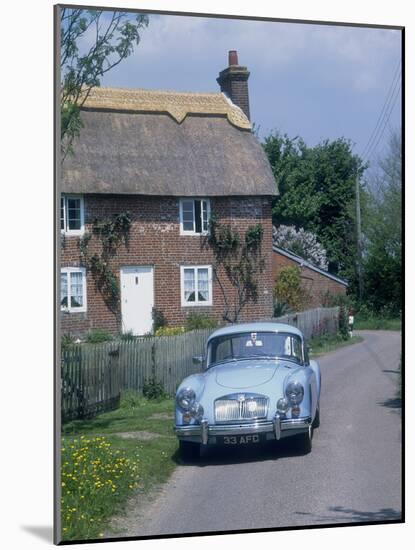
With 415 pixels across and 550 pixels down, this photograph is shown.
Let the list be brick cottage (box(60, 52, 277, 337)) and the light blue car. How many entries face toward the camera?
2

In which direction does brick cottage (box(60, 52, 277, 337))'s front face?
toward the camera

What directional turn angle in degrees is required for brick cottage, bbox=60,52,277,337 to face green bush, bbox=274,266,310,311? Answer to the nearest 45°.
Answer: approximately 90° to its left

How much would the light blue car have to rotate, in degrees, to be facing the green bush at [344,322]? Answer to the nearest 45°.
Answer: approximately 135° to its left

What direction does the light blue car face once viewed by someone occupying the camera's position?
facing the viewer

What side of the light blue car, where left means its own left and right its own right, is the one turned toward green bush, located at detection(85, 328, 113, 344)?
right

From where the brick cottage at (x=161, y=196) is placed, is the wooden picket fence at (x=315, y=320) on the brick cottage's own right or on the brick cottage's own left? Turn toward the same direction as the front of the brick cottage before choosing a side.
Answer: on the brick cottage's own left
